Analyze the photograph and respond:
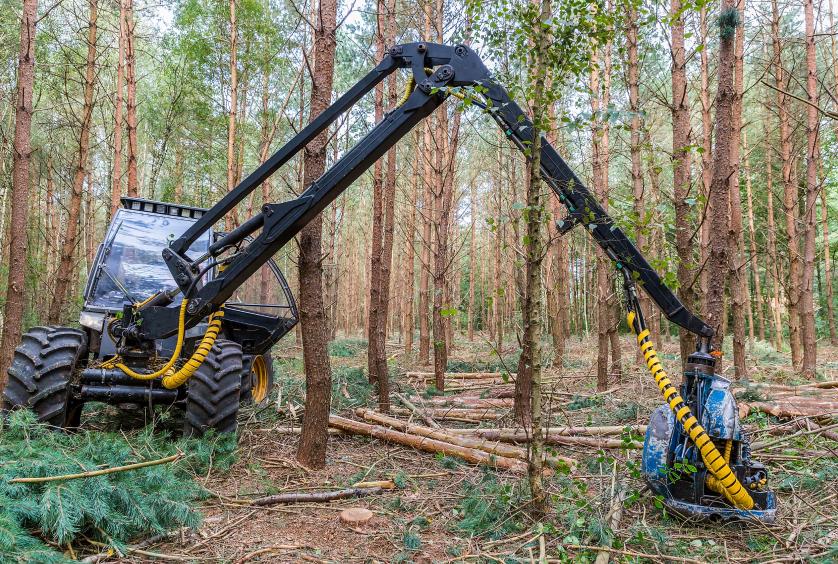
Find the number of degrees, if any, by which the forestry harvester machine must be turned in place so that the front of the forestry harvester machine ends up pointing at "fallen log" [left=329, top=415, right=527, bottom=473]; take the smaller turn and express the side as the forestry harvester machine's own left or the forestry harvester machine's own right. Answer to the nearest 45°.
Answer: approximately 135° to the forestry harvester machine's own left

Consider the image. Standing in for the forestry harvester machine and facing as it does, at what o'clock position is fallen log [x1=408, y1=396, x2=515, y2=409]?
The fallen log is roughly at 7 o'clock from the forestry harvester machine.

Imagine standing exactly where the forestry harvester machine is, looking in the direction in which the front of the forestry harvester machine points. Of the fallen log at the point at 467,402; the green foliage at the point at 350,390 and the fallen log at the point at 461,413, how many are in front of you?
0

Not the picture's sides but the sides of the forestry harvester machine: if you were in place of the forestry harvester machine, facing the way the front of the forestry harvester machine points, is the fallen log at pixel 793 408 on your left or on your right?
on your left

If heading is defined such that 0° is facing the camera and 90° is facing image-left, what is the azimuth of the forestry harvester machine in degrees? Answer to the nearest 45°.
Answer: approximately 0°

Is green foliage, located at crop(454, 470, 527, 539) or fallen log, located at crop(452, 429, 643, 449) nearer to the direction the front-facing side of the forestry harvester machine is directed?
the green foliage

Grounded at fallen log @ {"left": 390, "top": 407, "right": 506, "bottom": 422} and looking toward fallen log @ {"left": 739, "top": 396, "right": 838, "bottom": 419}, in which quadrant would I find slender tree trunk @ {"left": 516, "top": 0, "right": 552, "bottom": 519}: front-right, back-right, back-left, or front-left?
front-right

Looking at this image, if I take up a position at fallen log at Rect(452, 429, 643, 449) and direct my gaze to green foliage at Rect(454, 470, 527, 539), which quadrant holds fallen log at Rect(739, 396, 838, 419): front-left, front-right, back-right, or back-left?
back-left

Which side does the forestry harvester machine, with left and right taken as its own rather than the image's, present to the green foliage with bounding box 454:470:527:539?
left
